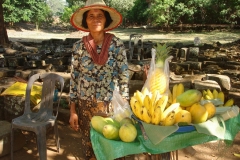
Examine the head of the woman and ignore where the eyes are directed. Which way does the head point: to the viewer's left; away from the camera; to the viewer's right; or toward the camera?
toward the camera

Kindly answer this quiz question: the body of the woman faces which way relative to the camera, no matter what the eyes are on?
toward the camera

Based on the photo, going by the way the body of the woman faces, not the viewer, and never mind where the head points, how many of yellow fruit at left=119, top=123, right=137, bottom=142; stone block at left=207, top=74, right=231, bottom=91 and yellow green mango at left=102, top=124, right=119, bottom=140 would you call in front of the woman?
2

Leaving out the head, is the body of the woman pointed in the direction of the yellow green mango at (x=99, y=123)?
yes

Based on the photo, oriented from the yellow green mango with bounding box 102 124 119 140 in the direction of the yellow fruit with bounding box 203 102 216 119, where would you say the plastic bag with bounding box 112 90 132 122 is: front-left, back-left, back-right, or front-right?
front-left

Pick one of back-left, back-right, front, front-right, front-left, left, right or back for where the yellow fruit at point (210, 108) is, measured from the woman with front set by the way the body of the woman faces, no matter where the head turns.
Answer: front-left

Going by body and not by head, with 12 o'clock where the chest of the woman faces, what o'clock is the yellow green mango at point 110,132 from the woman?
The yellow green mango is roughly at 12 o'clock from the woman.

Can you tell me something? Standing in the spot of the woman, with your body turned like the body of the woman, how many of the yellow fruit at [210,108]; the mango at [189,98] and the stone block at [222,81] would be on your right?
0

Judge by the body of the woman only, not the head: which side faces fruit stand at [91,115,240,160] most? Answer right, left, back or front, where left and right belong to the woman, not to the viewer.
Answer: left

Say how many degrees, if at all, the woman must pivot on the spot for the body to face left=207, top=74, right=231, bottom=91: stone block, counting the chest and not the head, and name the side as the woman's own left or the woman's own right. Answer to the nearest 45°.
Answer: approximately 135° to the woman's own left

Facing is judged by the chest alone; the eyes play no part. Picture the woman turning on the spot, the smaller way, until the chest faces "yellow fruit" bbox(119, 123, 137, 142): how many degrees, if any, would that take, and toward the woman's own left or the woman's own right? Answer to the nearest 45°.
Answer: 0° — they already face it
